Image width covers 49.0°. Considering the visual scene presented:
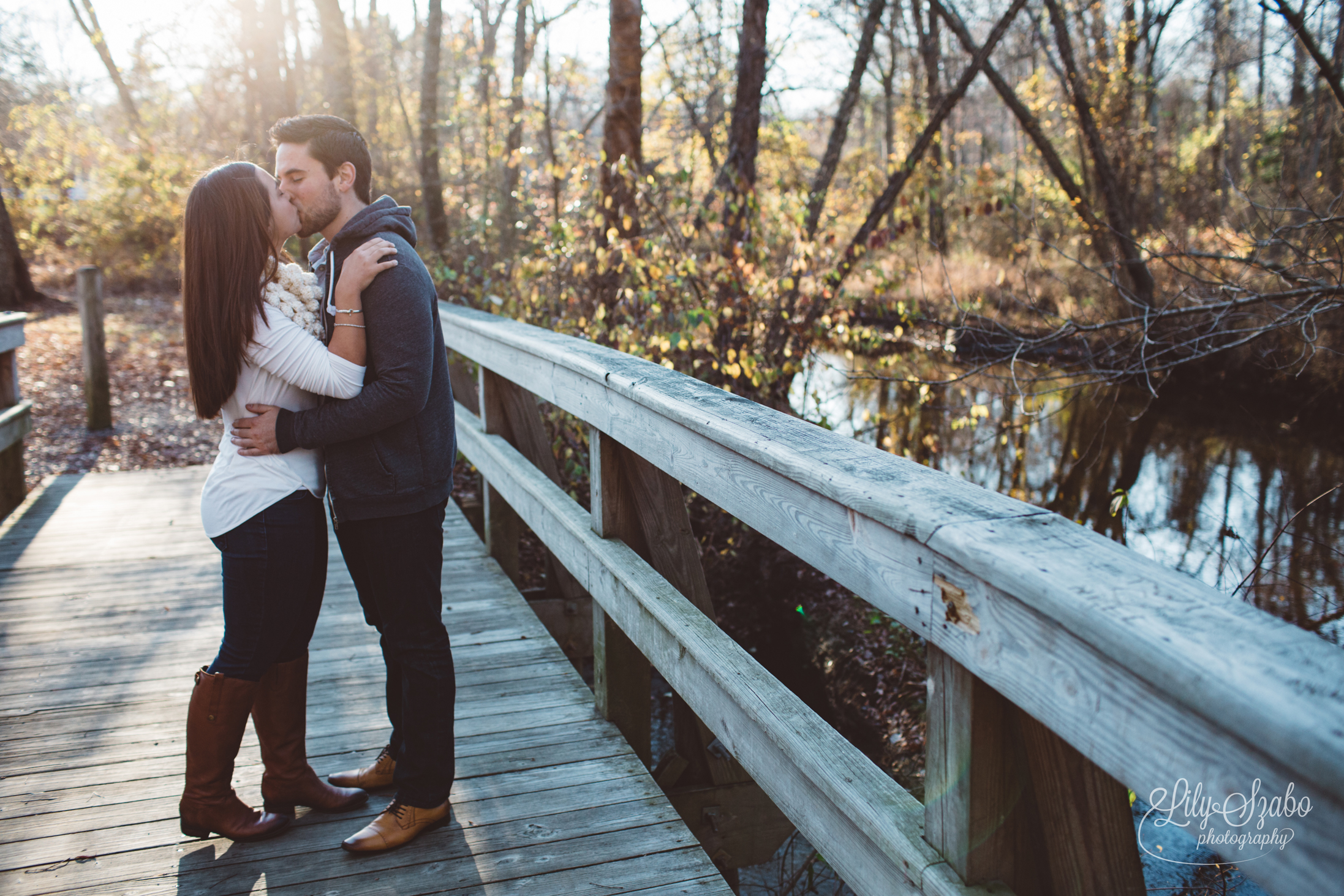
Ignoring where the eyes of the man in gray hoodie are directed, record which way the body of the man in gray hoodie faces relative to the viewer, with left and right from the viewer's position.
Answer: facing to the left of the viewer

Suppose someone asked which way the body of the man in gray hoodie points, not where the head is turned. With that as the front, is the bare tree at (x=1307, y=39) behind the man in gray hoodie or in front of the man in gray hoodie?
behind

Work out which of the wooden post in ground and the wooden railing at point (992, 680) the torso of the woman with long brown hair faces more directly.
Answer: the wooden railing

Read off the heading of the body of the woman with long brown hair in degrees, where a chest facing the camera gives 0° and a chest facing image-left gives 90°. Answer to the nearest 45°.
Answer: approximately 270°

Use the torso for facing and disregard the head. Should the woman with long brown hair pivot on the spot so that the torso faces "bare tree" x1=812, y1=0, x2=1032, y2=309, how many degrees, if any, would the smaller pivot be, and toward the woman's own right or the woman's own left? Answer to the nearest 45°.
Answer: approximately 45° to the woman's own left

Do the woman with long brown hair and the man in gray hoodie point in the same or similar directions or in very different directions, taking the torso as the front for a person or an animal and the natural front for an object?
very different directions

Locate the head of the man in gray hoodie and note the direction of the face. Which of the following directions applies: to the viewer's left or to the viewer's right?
to the viewer's left
